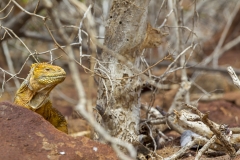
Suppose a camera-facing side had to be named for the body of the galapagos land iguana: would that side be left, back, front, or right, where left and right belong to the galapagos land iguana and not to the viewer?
right

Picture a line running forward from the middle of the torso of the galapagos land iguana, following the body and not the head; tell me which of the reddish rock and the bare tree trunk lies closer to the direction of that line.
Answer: the bare tree trunk

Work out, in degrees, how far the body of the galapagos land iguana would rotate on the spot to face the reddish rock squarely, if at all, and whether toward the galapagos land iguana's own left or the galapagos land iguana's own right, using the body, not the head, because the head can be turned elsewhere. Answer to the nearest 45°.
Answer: approximately 90° to the galapagos land iguana's own right

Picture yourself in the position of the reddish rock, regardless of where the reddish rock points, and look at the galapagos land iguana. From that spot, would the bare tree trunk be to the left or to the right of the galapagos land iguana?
right

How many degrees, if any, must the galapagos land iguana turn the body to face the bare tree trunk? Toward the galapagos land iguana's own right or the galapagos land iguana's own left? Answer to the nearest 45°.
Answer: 0° — it already faces it

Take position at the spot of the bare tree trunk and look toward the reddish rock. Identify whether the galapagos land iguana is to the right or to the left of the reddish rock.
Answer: right
